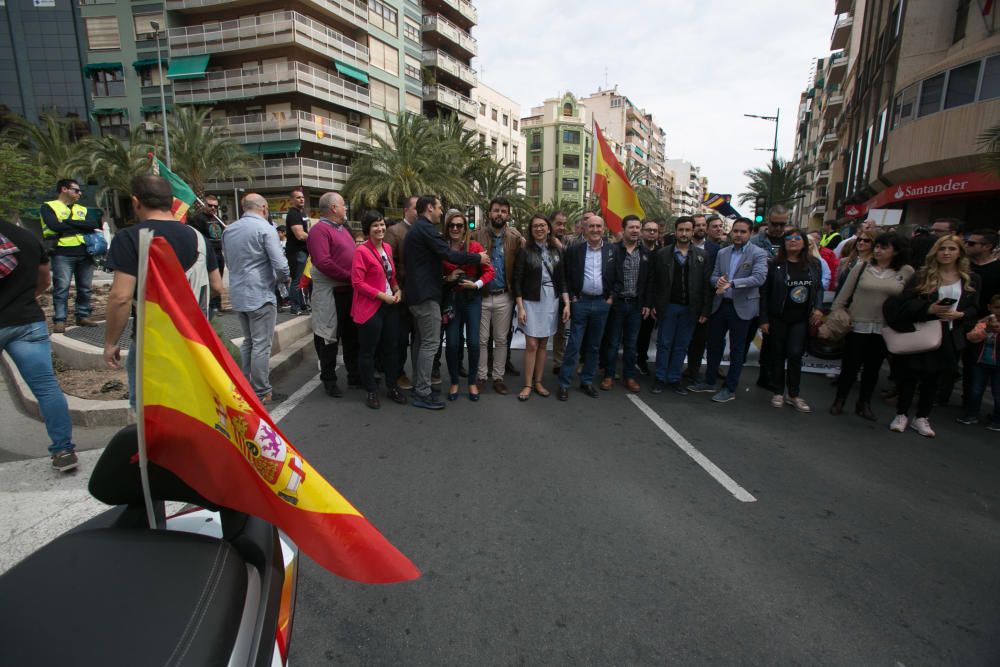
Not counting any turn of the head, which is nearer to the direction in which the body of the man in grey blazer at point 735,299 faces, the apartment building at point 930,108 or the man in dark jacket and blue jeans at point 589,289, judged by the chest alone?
the man in dark jacket and blue jeans

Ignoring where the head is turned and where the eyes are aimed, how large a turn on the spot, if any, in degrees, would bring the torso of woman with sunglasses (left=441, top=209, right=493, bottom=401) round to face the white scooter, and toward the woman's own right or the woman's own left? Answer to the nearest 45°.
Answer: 0° — they already face it

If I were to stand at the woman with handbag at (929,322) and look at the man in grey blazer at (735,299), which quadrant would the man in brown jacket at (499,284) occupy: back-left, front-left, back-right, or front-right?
front-left

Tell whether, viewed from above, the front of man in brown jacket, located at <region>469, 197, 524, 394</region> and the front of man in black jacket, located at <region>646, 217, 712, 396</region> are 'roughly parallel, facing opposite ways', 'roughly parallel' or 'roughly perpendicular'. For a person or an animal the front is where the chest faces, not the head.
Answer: roughly parallel

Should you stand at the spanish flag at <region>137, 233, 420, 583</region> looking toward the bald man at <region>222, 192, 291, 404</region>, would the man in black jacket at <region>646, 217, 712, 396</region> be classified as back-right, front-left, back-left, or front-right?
front-right

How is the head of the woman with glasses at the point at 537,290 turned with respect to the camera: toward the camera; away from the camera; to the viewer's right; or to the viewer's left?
toward the camera

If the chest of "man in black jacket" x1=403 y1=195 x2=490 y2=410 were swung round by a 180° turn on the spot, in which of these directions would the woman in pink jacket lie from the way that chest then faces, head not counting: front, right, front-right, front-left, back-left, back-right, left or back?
front

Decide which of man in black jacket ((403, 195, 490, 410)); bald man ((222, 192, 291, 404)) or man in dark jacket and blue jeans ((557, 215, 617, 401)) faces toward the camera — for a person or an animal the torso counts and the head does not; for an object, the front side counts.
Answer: the man in dark jacket and blue jeans

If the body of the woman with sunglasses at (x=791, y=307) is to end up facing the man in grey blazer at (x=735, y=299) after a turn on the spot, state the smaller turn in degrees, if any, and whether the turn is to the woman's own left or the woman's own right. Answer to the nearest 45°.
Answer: approximately 90° to the woman's own right

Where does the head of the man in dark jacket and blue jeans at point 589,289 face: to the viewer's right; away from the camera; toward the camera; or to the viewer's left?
toward the camera

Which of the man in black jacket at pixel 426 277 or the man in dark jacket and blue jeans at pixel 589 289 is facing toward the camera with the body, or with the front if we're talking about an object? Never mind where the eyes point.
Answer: the man in dark jacket and blue jeans

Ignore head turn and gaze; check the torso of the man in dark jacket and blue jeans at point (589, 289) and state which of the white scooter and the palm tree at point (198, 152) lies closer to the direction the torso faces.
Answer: the white scooter

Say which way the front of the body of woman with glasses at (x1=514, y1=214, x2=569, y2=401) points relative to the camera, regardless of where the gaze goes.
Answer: toward the camera

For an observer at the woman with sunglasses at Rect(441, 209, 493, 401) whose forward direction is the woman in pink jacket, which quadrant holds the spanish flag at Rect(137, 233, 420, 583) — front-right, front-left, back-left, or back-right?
front-left

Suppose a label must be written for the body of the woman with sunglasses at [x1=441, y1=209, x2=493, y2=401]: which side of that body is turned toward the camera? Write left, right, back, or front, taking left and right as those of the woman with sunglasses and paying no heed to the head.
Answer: front

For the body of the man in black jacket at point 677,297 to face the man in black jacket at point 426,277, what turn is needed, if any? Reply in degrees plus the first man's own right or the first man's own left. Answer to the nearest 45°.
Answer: approximately 45° to the first man's own right

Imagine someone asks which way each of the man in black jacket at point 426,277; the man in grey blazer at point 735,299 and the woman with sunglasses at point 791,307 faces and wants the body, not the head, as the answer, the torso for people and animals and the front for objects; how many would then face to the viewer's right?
1

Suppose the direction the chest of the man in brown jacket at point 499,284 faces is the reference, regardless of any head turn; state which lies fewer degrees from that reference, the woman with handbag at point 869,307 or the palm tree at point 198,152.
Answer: the woman with handbag

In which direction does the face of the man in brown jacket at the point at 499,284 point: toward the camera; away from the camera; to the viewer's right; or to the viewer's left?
toward the camera

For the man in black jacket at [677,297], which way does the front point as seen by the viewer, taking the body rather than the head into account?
toward the camera

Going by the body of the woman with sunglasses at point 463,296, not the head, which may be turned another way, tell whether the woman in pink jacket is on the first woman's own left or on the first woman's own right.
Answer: on the first woman's own right

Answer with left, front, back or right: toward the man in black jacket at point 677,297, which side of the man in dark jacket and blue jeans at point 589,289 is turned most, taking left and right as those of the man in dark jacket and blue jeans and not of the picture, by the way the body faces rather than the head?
left

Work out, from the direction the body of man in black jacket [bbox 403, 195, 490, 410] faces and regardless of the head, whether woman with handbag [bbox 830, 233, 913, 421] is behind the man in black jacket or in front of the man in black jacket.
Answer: in front

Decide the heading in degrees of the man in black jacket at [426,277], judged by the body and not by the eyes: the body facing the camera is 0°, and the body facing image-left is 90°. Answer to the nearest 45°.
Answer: approximately 270°
